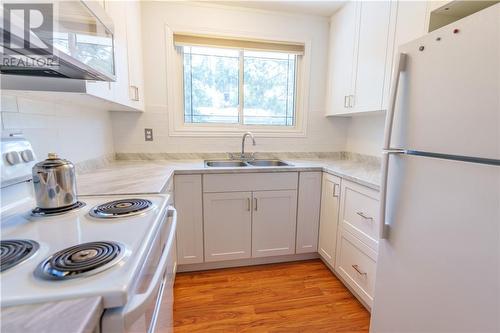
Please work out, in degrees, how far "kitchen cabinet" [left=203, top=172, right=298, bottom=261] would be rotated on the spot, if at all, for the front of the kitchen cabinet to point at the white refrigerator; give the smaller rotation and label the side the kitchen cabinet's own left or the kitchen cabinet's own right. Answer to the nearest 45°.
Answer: approximately 45° to the kitchen cabinet's own left

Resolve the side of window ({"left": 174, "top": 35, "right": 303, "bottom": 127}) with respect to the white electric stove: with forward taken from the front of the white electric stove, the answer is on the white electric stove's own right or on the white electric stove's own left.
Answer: on the white electric stove's own left

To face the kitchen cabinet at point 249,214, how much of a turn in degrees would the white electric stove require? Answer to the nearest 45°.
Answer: approximately 90° to its left

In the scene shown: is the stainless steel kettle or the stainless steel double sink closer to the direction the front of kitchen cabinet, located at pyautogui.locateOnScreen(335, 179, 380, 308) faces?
the stainless steel kettle

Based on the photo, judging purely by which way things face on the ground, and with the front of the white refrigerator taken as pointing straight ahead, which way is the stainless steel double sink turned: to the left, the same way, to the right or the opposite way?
to the left

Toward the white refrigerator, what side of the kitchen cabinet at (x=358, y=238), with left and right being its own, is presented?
left

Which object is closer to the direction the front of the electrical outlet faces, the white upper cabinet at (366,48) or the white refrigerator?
the white refrigerator

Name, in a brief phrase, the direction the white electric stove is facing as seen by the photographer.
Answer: facing the viewer and to the right of the viewer

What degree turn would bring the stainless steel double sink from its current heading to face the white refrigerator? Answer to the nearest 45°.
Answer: approximately 45° to its left

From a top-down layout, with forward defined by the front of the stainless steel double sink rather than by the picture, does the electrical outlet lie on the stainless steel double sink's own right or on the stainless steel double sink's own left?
on the stainless steel double sink's own right

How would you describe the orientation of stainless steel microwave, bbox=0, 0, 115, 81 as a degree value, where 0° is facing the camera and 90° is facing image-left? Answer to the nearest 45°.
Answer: approximately 315°

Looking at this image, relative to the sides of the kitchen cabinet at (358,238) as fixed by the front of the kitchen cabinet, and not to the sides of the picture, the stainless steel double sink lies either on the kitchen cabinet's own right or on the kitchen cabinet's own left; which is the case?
on the kitchen cabinet's own right
